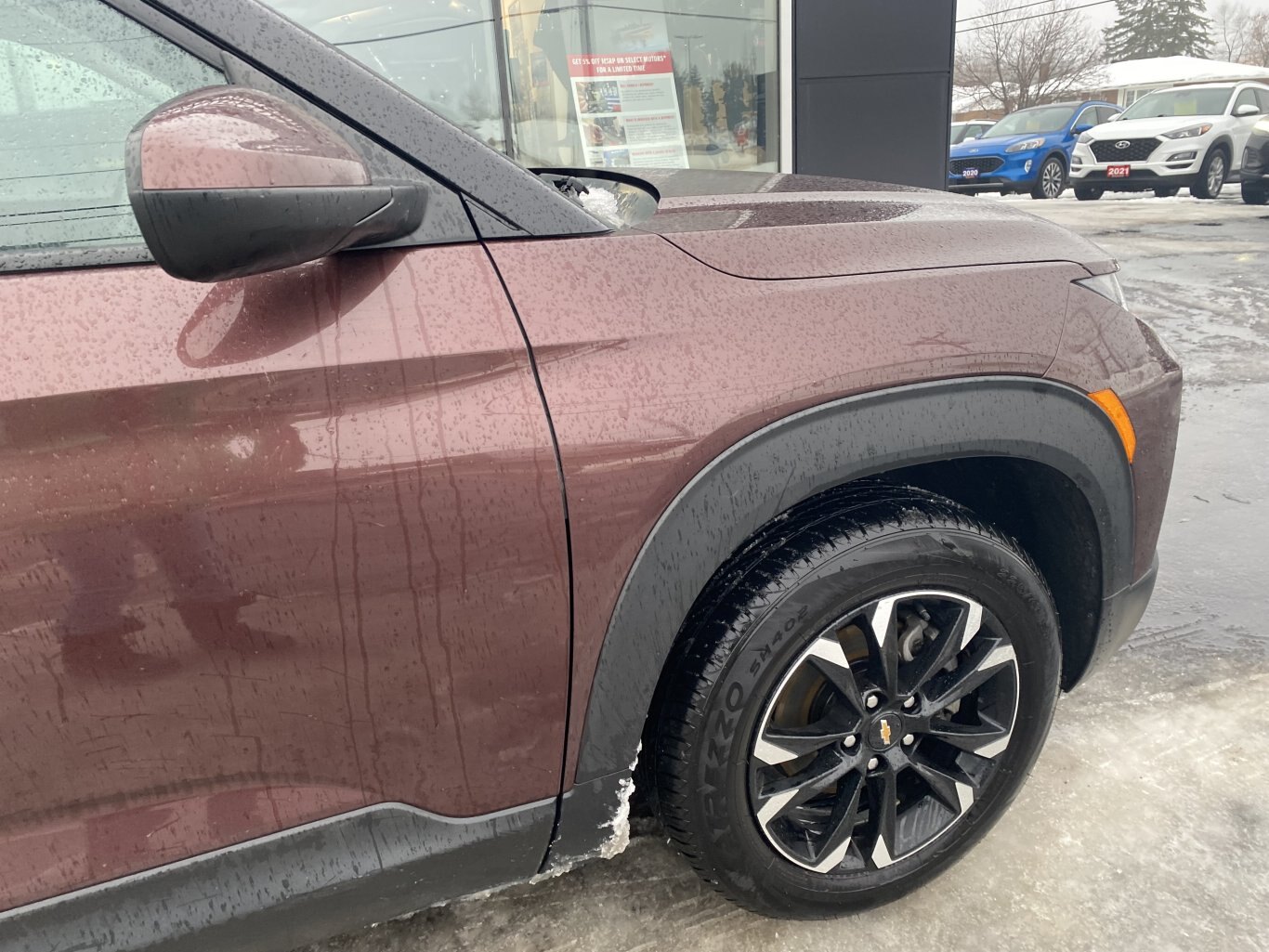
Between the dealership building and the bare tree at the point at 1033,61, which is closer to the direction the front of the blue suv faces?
the dealership building

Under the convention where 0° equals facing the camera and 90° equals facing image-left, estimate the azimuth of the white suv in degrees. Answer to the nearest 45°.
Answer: approximately 45°

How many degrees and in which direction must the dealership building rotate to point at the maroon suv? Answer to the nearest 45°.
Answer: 0° — it already faces it

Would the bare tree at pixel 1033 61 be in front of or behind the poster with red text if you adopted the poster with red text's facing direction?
behind

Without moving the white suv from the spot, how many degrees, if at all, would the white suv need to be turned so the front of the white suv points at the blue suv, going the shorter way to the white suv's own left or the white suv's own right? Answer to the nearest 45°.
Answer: approximately 45° to the white suv's own right

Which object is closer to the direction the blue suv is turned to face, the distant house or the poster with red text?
the poster with red text

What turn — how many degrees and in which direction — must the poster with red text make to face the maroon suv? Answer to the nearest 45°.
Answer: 0° — it already faces it

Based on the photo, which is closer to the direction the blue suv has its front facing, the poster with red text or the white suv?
the poster with red text

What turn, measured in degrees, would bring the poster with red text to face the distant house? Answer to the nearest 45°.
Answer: approximately 135° to its left
